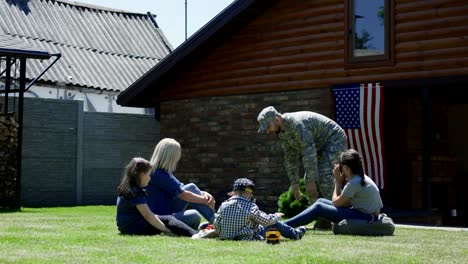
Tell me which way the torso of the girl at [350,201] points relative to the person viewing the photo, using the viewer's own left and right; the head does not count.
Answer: facing to the left of the viewer

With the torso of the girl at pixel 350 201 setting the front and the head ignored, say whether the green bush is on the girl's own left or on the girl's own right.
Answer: on the girl's own right

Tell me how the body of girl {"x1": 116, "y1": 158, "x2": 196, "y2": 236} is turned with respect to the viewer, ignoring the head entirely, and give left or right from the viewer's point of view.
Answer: facing away from the viewer and to the right of the viewer

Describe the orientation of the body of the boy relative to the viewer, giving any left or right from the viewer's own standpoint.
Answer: facing away from the viewer and to the right of the viewer

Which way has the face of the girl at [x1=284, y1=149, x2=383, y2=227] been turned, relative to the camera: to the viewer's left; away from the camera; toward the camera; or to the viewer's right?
to the viewer's left

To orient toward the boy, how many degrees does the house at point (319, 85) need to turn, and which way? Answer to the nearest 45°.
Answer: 0° — it already faces them

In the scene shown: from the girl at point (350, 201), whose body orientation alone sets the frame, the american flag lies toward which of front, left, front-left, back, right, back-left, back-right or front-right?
right

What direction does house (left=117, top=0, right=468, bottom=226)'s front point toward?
toward the camera

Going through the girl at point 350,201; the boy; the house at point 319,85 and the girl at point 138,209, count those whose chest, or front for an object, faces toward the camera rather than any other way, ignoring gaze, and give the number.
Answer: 1

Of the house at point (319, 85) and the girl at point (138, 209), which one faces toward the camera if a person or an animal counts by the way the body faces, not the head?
the house

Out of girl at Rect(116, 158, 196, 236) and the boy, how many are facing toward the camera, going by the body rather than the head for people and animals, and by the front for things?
0

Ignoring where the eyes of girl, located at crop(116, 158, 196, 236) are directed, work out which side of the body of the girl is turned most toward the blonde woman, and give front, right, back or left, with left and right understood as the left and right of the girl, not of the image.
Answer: front

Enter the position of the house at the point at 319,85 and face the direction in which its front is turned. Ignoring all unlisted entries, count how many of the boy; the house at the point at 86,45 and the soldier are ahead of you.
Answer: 2

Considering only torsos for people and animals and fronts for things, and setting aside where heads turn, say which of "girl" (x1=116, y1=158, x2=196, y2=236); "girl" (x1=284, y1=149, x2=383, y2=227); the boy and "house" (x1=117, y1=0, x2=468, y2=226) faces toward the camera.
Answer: the house
